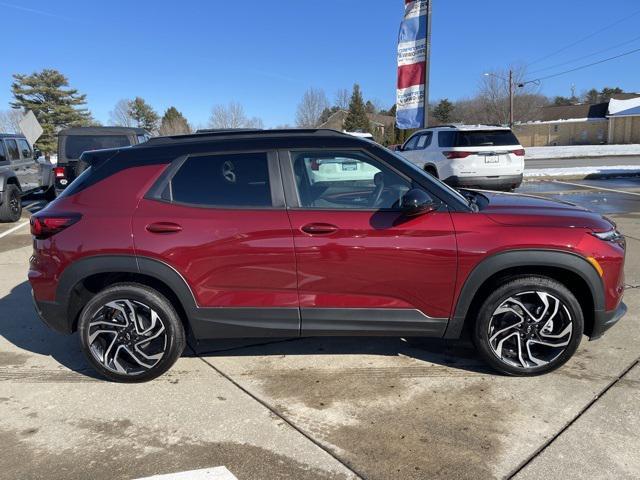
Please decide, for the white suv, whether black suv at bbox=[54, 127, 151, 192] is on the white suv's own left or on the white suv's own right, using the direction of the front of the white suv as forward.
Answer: on the white suv's own left

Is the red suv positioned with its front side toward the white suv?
no

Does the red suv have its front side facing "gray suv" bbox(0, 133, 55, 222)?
no

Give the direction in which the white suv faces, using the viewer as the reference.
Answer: facing away from the viewer and to the left of the viewer

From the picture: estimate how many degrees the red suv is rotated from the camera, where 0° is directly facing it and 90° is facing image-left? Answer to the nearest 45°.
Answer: approximately 270°

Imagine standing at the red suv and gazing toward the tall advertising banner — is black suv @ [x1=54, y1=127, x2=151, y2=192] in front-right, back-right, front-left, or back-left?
front-left

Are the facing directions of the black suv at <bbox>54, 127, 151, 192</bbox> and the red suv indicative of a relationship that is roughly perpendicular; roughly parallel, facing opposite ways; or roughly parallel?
roughly perpendicular

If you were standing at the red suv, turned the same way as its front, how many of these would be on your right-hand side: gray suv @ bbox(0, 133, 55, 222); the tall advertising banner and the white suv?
0

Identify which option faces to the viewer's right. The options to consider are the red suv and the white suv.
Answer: the red suv

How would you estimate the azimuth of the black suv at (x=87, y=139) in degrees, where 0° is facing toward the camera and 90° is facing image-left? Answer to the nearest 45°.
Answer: approximately 225°

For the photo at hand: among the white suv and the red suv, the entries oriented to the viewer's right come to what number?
1

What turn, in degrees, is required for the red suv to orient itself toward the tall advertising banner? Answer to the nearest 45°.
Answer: approximately 90° to its left

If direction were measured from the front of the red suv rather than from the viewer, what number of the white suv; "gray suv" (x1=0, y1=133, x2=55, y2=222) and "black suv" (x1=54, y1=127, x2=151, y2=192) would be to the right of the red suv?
0

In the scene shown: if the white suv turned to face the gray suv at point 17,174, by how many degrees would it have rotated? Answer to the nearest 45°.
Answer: approximately 135° to its left

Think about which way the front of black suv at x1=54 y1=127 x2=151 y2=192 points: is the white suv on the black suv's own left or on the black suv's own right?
on the black suv's own right

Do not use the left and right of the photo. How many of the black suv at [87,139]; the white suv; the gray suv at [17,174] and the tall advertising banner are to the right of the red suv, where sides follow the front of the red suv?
0

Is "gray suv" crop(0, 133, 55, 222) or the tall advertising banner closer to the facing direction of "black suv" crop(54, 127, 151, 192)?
the tall advertising banner
